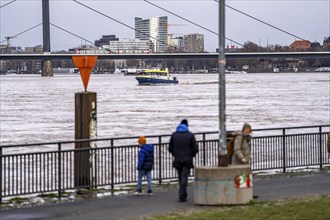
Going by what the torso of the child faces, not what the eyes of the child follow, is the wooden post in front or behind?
in front

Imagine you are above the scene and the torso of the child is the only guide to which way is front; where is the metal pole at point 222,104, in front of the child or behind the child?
behind

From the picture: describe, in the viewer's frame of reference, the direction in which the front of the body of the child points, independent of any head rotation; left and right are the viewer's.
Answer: facing away from the viewer and to the left of the viewer

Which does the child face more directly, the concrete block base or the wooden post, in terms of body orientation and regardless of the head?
the wooden post

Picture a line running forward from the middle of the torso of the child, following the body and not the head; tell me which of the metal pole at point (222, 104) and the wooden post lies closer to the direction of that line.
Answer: the wooden post

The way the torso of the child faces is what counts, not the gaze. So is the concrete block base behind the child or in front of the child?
behind
